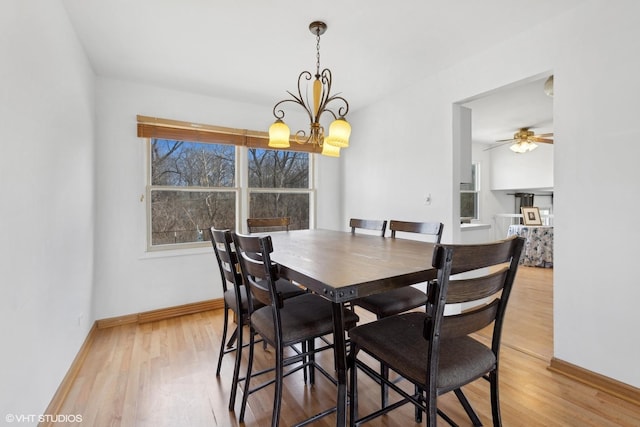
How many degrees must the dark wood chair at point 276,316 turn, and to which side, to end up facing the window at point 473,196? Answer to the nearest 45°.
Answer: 0° — it already faces it

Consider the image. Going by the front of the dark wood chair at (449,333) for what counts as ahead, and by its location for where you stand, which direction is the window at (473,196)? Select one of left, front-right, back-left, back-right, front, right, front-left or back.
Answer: front-right

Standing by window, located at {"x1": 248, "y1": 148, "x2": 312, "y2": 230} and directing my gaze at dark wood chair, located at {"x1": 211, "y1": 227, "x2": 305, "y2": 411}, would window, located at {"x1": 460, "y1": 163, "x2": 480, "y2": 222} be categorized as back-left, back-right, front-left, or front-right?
back-left

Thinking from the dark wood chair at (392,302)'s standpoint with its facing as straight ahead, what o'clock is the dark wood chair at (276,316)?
the dark wood chair at (276,316) is roughly at 12 o'clock from the dark wood chair at (392,302).

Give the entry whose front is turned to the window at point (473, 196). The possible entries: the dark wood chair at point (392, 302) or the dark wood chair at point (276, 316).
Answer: the dark wood chair at point (276, 316)

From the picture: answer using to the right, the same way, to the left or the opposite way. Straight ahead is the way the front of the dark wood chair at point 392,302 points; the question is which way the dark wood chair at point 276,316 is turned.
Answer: the opposite way

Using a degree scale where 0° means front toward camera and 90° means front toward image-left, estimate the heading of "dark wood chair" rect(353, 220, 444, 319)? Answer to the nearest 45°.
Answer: approximately 45°

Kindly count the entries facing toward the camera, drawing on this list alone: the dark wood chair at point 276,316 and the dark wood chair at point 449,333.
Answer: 0

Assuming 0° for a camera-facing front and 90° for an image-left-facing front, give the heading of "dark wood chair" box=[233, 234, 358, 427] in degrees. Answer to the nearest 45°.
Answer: approximately 225°

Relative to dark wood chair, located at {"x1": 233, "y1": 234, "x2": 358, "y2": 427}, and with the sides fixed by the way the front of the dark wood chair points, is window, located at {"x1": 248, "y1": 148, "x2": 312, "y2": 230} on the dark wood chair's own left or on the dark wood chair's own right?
on the dark wood chair's own left

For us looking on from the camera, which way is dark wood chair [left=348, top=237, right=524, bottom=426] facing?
facing away from the viewer and to the left of the viewer

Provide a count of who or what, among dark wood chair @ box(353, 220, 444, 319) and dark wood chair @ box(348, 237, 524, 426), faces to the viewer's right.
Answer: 0
